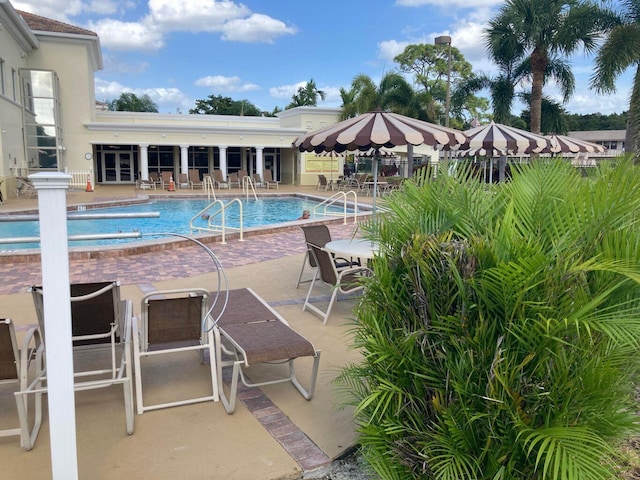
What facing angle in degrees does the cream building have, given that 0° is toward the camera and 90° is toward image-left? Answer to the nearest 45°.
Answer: approximately 0°

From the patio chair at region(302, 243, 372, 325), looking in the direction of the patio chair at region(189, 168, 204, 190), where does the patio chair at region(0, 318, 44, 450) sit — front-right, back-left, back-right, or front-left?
back-left

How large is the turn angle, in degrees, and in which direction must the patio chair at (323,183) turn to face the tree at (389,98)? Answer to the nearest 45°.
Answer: approximately 180°
